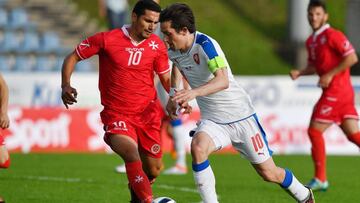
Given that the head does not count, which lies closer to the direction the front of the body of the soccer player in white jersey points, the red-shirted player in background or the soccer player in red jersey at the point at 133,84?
the soccer player in red jersey

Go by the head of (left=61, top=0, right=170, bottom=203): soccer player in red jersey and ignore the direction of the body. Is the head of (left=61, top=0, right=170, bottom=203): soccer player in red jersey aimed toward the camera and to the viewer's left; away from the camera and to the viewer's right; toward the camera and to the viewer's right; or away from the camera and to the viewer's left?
toward the camera and to the viewer's right

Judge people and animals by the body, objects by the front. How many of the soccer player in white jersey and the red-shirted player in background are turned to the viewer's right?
0

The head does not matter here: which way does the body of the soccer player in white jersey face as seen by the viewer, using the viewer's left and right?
facing the viewer and to the left of the viewer

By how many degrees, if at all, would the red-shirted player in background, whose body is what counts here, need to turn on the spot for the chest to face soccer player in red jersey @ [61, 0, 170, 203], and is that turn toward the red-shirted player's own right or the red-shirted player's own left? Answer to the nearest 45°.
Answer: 0° — they already face them

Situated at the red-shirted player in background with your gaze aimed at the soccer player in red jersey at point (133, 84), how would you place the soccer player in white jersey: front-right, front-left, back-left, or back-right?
front-left

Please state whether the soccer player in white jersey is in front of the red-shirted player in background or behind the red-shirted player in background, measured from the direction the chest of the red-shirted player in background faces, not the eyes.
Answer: in front

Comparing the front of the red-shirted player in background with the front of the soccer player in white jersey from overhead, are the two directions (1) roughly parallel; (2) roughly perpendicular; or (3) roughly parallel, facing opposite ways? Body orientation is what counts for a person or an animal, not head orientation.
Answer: roughly parallel

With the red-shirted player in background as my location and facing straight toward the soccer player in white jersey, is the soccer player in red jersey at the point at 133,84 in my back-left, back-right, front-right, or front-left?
front-right

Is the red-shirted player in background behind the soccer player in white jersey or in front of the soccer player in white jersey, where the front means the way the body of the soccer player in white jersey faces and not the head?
behind

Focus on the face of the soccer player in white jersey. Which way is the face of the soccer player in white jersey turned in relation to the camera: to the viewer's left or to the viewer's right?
to the viewer's left
